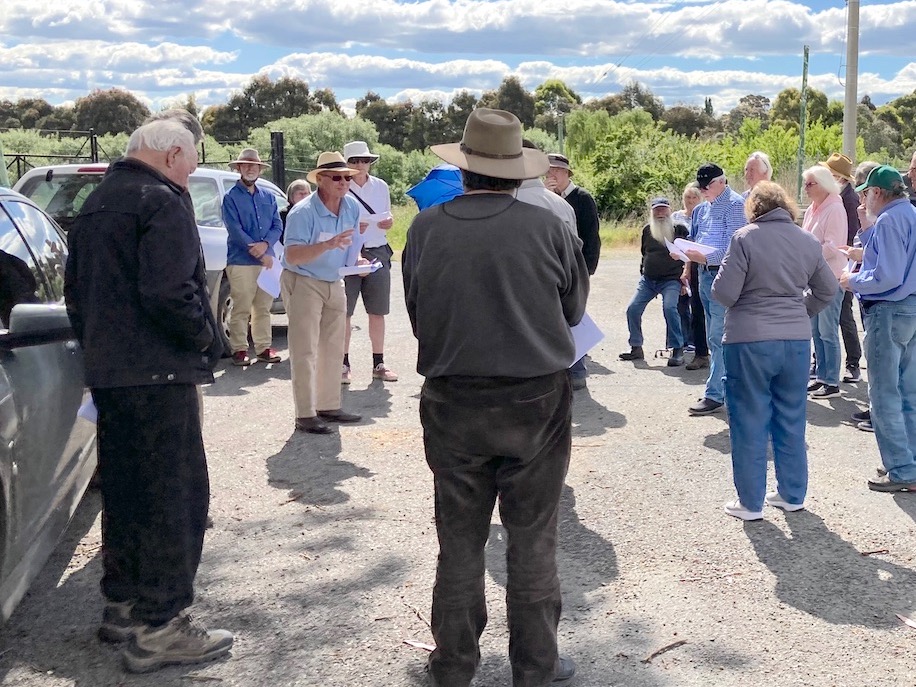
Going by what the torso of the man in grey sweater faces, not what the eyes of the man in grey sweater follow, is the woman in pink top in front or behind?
in front

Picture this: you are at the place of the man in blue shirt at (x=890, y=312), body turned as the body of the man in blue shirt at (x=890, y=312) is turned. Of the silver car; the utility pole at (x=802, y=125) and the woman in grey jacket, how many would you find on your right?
1

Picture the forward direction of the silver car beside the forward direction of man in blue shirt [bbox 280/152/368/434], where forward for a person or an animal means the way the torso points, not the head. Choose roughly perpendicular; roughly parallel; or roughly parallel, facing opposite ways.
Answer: roughly perpendicular

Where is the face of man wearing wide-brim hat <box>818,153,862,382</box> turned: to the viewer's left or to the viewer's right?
to the viewer's left

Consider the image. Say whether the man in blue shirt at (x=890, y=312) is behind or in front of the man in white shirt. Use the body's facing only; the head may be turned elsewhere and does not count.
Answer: in front

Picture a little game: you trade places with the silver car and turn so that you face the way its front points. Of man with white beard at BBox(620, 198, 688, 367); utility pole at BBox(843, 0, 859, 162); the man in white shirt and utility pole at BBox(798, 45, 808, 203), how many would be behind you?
4

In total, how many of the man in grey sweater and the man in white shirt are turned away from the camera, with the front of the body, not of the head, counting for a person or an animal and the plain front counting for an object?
1

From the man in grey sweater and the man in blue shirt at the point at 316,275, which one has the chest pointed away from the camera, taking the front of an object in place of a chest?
the man in grey sweater

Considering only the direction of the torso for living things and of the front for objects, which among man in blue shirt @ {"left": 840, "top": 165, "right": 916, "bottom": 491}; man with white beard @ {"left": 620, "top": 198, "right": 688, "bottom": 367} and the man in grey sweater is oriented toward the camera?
the man with white beard

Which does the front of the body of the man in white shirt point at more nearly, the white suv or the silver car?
the silver car

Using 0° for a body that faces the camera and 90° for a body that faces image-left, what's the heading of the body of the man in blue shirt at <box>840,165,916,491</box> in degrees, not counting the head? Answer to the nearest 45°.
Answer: approximately 90°

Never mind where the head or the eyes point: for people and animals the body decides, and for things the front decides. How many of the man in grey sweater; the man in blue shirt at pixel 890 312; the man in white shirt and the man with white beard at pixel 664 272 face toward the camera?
2

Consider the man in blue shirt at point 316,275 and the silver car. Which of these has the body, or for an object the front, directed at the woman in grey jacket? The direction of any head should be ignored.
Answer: the man in blue shirt

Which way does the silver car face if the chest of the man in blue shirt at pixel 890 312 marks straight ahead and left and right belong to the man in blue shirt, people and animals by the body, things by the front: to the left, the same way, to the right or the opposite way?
to the left

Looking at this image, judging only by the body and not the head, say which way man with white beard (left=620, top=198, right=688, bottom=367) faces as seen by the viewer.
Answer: toward the camera

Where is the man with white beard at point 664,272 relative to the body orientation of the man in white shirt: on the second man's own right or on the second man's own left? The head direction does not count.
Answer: on the second man's own left

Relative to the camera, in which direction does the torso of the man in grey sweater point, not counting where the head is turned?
away from the camera

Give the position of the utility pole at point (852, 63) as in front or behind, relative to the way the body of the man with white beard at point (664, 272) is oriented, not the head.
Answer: behind
